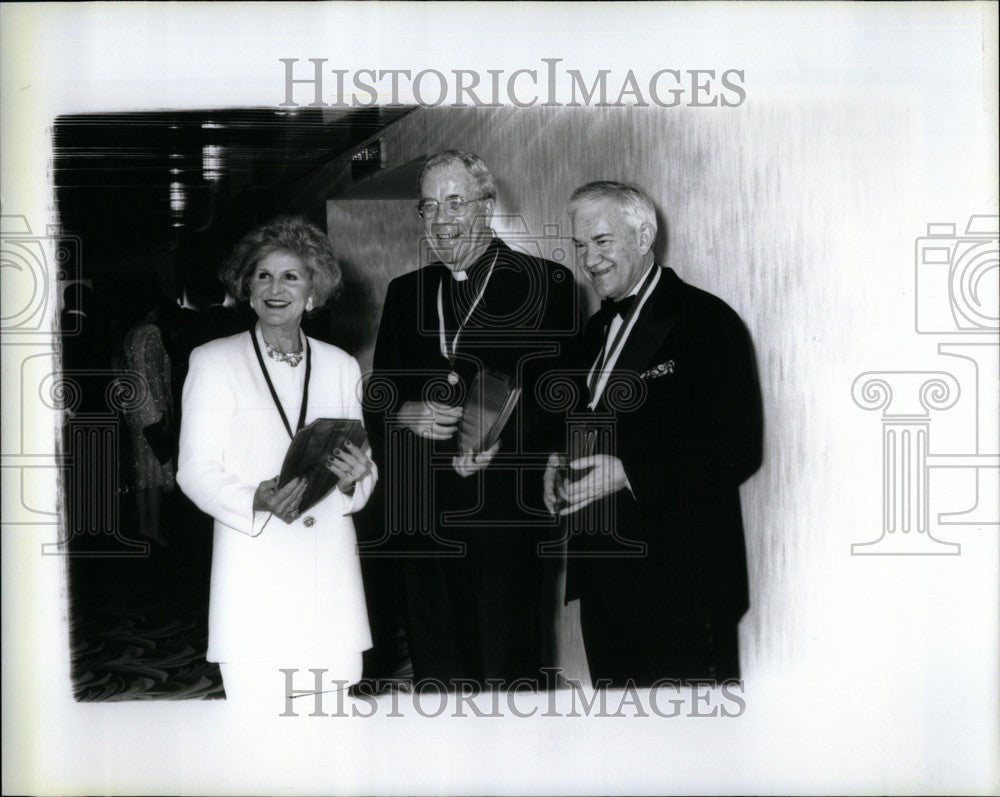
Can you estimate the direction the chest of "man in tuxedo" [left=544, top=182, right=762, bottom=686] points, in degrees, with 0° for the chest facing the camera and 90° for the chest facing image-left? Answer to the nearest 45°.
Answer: approximately 45°
